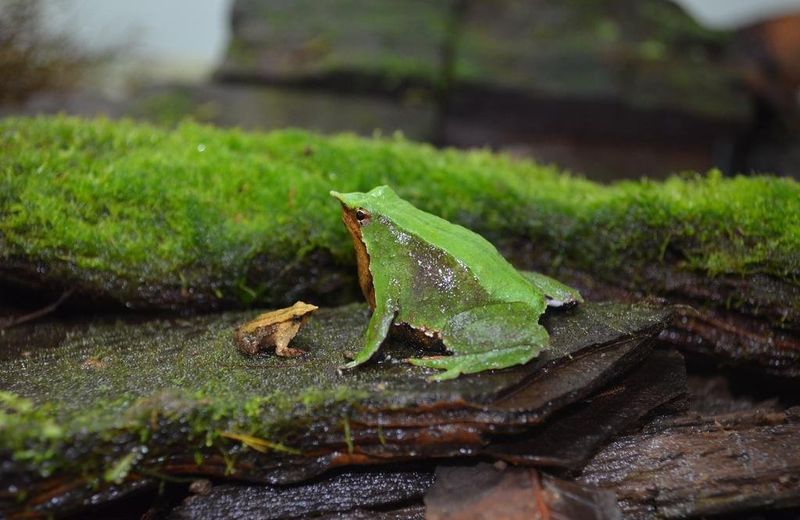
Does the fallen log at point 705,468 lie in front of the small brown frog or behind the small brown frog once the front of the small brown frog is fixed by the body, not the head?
in front

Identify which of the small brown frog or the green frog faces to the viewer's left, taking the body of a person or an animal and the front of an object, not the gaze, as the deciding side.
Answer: the green frog

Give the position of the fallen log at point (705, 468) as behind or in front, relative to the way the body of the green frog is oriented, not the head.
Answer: behind

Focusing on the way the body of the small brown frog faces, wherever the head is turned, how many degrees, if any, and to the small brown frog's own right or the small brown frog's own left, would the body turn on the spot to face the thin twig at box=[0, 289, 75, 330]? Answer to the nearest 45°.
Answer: approximately 135° to the small brown frog's own left

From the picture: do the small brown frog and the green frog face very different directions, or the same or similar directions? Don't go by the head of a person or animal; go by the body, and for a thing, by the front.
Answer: very different directions

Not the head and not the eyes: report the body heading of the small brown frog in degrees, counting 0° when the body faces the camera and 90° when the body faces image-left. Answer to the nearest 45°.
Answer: approximately 270°

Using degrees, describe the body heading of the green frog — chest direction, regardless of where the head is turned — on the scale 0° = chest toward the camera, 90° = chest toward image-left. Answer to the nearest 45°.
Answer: approximately 90°

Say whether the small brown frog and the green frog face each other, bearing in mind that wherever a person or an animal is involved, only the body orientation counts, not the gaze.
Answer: yes

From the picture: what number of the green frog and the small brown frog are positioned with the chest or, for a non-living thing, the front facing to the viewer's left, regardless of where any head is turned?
1
